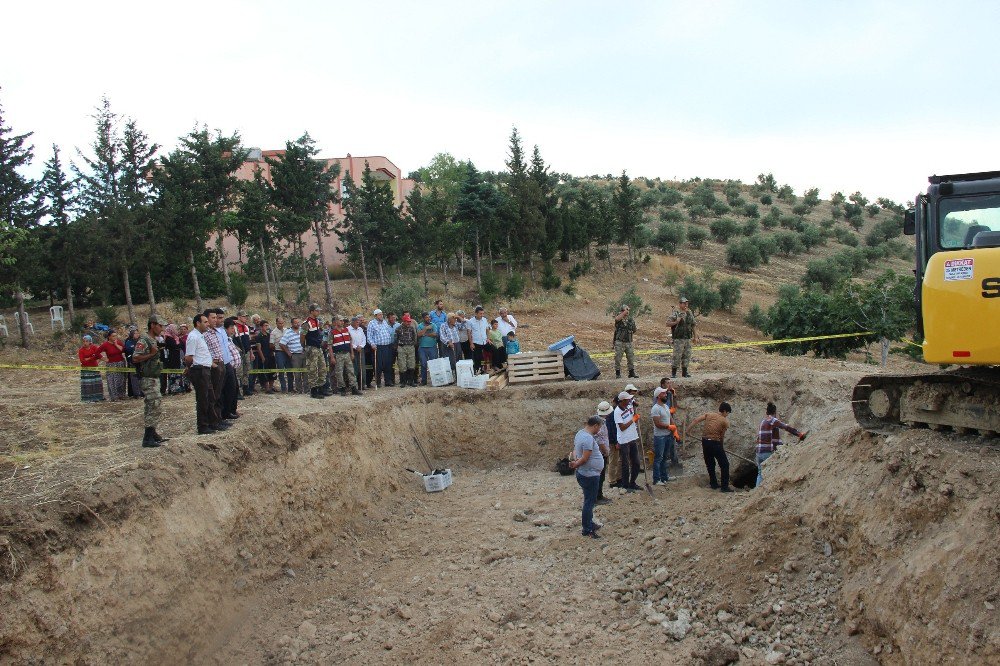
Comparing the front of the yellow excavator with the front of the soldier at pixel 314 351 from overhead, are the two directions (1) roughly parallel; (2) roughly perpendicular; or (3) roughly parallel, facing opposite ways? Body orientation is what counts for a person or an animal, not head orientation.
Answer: roughly perpendicular

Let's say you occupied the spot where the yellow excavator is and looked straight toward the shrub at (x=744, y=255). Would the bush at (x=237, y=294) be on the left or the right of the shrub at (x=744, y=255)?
left

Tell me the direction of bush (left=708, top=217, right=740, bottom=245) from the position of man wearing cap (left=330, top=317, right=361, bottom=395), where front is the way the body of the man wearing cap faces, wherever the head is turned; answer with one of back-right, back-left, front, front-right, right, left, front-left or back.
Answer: left

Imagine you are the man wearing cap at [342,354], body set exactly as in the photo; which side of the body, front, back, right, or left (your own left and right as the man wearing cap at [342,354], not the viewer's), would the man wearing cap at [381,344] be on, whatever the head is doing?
left

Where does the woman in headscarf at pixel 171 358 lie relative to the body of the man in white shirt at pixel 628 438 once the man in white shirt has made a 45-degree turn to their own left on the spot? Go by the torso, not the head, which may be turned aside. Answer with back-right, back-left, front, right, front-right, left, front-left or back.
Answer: back
